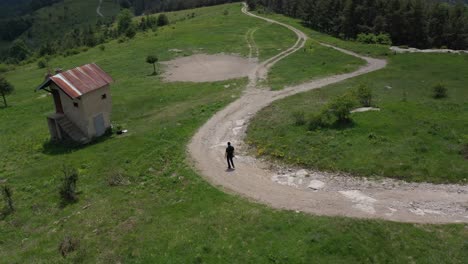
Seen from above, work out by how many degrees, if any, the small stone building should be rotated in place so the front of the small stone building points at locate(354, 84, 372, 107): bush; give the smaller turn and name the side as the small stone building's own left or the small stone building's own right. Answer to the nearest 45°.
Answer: approximately 90° to the small stone building's own left

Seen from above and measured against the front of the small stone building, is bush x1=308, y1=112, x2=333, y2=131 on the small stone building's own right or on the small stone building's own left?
on the small stone building's own left

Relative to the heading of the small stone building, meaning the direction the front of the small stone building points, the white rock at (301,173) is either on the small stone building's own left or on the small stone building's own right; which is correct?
on the small stone building's own left

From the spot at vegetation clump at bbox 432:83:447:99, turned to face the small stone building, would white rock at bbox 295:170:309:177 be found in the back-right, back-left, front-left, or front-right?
front-left

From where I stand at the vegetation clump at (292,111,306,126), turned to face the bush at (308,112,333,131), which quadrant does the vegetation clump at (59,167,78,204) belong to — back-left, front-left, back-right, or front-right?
back-right

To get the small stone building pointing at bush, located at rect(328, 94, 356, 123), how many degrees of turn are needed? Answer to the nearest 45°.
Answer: approximately 90° to its left

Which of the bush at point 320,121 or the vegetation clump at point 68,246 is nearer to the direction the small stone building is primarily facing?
the vegetation clump

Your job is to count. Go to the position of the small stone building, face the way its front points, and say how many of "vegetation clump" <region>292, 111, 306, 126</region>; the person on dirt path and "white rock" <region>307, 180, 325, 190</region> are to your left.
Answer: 3

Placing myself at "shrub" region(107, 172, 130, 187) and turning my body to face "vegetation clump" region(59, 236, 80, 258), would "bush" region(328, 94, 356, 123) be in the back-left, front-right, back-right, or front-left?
back-left

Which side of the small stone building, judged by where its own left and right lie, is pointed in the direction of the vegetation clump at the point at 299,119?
left
